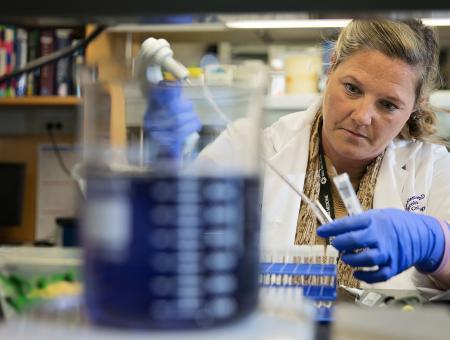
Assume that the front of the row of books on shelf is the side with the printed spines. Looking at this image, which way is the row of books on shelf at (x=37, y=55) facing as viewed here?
toward the camera

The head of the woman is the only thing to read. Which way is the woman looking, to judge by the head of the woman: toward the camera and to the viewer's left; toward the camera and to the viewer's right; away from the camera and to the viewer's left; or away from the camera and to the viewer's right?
toward the camera and to the viewer's left

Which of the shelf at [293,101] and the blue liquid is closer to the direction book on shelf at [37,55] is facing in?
the blue liquid

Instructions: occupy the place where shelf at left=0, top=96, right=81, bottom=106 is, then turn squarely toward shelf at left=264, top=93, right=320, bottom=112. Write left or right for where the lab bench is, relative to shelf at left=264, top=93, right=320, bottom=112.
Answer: right

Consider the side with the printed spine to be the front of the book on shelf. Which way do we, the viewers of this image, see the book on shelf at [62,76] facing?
facing the viewer

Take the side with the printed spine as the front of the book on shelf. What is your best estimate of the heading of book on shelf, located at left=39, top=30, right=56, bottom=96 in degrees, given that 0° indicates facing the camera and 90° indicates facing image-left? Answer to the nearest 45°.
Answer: approximately 0°

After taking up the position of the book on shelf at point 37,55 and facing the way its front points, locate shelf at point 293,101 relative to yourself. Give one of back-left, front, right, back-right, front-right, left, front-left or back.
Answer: front-left

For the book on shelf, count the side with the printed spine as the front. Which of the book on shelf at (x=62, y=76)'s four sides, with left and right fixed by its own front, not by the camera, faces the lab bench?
front

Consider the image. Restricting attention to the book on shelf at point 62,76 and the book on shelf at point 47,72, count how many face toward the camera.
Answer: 2

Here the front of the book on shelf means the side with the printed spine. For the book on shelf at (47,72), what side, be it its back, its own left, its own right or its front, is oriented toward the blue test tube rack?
front
